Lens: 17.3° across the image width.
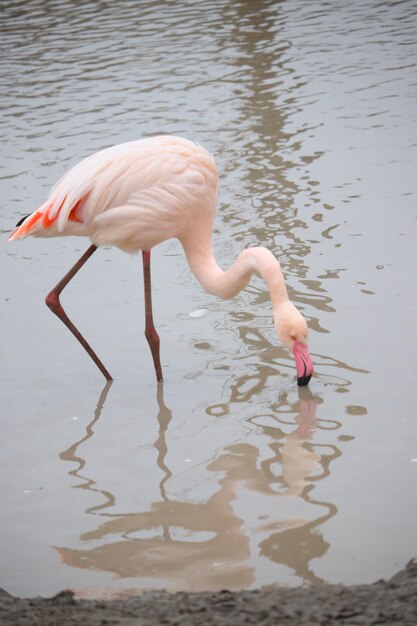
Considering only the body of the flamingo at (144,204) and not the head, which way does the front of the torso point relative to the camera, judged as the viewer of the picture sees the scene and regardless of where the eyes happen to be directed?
to the viewer's right
